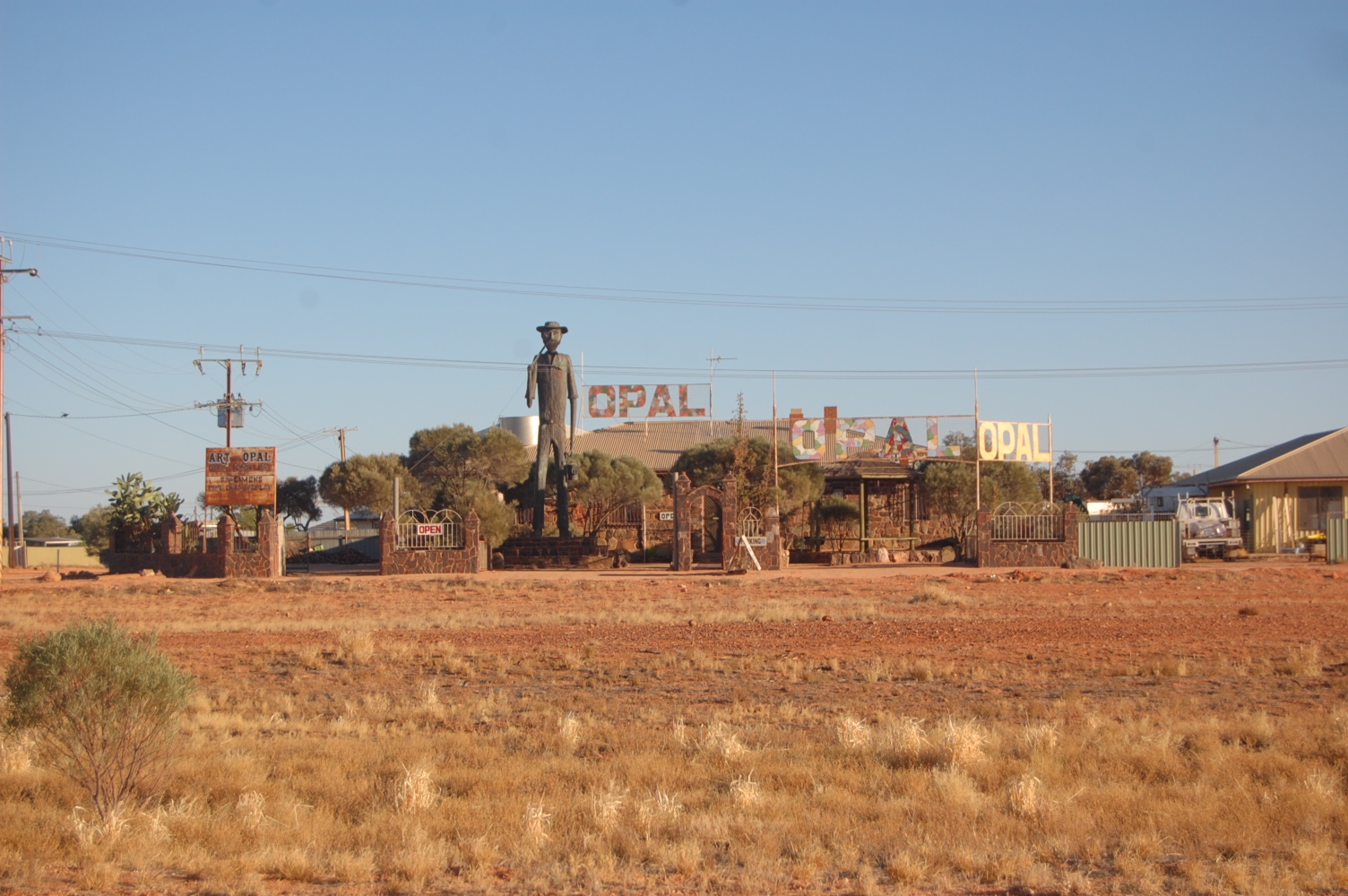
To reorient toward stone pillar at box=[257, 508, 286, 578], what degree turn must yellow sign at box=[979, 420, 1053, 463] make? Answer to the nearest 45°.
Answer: approximately 45° to its right

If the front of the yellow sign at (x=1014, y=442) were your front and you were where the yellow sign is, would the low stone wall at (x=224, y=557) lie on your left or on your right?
on your right

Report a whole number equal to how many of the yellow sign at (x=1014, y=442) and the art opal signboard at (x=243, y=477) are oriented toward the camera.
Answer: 2

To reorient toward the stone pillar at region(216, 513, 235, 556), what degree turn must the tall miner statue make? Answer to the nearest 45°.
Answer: approximately 90° to its right

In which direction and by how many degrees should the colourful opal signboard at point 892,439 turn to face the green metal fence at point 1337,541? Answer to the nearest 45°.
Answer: approximately 90° to its left

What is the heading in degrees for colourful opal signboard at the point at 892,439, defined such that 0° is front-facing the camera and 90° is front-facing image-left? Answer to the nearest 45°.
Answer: approximately 0°

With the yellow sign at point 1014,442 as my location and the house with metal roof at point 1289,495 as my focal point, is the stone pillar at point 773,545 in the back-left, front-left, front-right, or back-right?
back-left

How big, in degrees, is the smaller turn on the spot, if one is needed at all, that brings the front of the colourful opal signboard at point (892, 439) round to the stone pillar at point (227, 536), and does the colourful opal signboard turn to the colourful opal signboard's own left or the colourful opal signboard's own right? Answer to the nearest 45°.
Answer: approximately 45° to the colourful opal signboard's own right

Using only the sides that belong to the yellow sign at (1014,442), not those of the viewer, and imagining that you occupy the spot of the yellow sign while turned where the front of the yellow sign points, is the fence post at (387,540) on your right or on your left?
on your right
